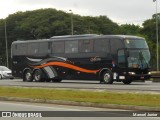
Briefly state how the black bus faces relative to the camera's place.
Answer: facing the viewer and to the right of the viewer
